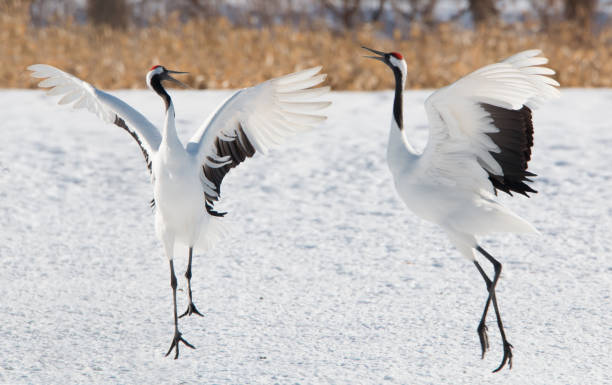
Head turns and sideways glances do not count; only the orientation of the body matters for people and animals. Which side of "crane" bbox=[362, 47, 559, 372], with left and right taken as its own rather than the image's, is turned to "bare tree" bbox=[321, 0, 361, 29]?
right

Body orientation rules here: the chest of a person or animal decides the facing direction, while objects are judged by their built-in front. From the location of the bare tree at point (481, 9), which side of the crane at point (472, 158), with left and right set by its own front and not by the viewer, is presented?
right

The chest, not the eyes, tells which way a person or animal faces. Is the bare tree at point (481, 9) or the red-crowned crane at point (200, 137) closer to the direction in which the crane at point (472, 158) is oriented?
the red-crowned crane

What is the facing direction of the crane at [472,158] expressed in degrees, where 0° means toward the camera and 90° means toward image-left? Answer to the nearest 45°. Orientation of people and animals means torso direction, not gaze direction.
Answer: approximately 90°
